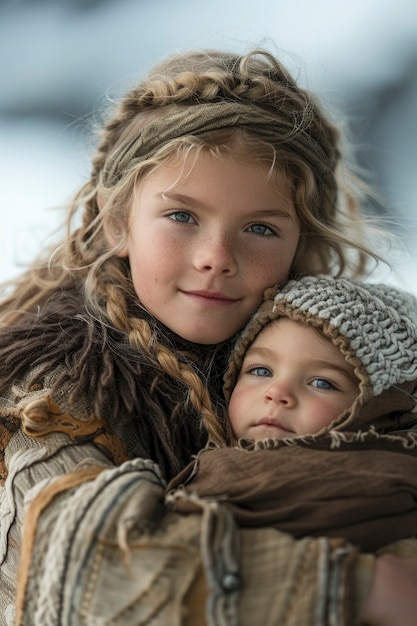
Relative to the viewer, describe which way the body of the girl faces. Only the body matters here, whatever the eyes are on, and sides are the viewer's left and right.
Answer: facing the viewer and to the right of the viewer

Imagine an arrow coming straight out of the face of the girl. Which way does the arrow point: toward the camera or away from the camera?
toward the camera

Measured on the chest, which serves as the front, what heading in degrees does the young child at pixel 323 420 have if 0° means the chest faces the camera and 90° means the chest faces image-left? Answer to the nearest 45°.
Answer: approximately 45°
